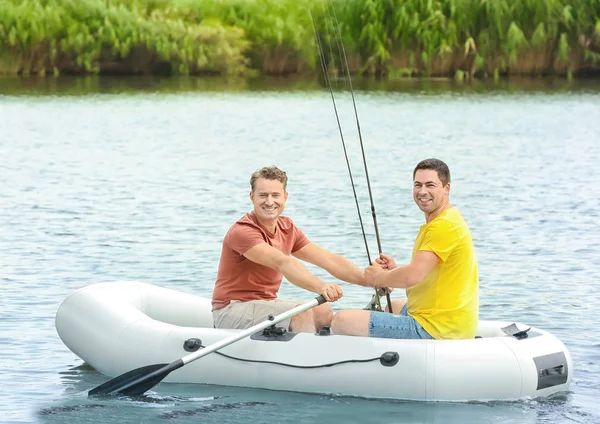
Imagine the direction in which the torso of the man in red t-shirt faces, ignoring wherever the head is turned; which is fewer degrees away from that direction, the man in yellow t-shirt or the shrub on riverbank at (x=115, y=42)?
the man in yellow t-shirt

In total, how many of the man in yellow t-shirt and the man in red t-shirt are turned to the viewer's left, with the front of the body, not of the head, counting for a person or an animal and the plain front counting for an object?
1

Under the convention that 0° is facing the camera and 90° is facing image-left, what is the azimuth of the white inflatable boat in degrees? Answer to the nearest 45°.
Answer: approximately 90°

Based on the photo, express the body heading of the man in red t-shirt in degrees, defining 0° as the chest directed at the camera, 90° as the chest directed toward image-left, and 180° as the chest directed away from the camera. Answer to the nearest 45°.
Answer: approximately 315°

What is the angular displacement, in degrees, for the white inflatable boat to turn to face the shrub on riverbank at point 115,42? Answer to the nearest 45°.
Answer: approximately 90° to its right

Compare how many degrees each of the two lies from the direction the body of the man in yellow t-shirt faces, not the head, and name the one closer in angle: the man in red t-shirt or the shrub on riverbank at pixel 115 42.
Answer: the man in red t-shirt

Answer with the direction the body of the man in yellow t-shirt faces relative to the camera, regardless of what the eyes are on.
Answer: to the viewer's left
